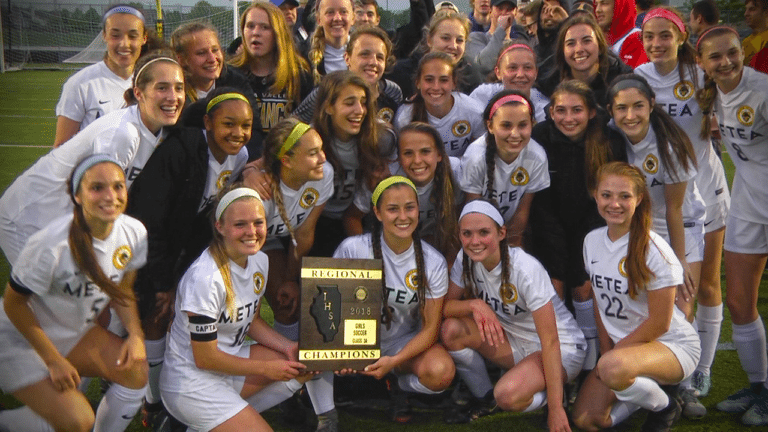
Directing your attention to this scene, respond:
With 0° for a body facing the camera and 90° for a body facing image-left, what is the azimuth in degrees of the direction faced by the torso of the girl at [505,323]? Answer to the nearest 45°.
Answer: approximately 45°

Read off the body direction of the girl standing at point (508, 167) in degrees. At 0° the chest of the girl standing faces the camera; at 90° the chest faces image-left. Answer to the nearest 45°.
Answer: approximately 0°

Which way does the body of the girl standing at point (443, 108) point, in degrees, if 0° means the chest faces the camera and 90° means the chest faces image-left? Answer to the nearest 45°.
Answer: approximately 0°

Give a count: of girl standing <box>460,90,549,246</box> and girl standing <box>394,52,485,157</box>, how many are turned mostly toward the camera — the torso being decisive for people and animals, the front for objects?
2
